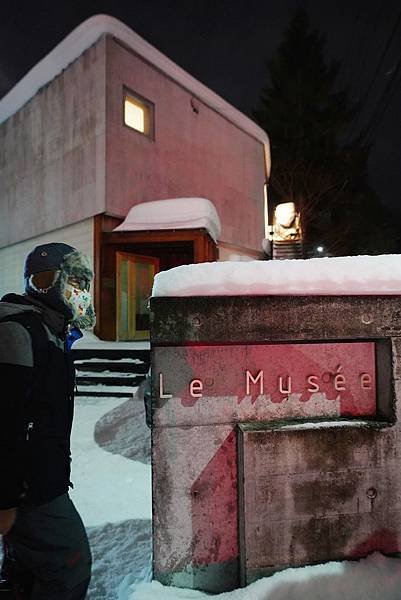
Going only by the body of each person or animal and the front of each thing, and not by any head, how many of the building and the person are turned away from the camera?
0

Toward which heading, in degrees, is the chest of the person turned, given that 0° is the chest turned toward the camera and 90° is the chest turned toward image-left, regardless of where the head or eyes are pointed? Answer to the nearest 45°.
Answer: approximately 270°

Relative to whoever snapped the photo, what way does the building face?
facing the viewer and to the right of the viewer

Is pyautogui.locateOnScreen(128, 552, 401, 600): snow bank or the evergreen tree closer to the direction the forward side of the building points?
the snow bank

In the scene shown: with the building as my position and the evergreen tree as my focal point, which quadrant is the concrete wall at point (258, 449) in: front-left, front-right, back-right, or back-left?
back-right

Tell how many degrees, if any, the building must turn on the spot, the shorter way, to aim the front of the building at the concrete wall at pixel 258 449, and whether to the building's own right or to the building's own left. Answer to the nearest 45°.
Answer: approximately 45° to the building's own right

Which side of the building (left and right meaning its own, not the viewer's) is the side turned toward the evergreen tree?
left

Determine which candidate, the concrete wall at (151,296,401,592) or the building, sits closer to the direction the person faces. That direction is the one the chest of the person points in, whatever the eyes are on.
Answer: the concrete wall

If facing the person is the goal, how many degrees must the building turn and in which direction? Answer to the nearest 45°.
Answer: approximately 45° to its right

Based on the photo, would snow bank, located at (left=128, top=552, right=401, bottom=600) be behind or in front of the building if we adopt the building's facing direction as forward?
in front

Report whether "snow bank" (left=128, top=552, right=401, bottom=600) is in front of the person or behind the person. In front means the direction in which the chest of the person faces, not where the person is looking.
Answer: in front

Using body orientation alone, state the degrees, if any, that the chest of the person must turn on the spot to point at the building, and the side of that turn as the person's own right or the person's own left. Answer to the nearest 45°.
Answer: approximately 90° to the person's own left
